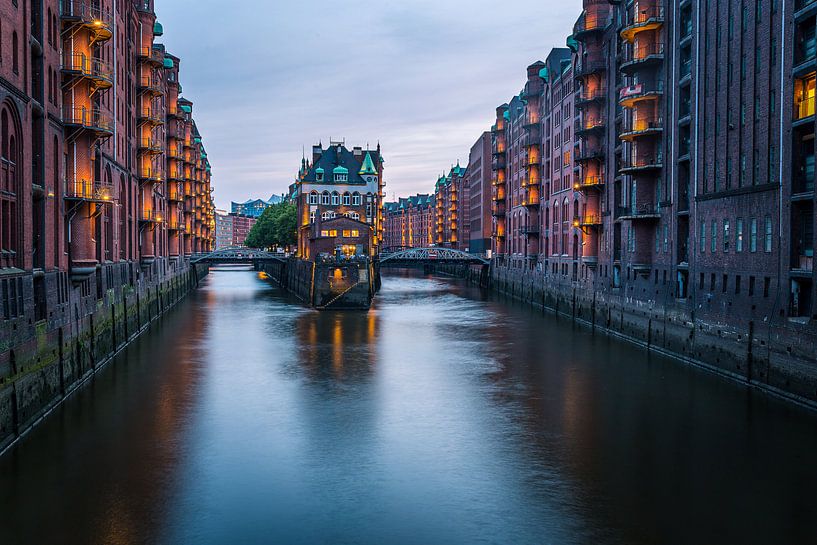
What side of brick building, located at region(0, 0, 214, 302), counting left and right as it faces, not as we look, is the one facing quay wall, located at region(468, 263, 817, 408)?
front

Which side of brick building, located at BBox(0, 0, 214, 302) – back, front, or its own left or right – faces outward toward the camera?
right

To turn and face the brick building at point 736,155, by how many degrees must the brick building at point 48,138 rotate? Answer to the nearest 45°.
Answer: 0° — it already faces it
